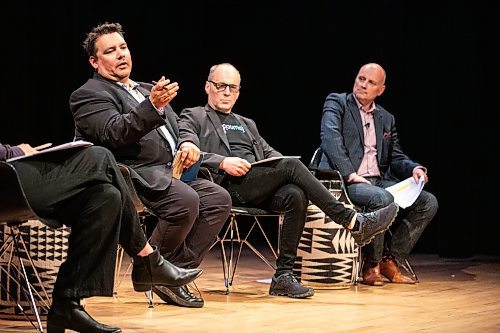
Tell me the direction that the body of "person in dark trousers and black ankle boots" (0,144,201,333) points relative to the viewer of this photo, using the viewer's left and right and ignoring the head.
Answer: facing to the right of the viewer

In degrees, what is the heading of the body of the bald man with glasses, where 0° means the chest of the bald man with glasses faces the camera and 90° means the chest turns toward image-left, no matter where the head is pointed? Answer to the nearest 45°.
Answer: approximately 315°

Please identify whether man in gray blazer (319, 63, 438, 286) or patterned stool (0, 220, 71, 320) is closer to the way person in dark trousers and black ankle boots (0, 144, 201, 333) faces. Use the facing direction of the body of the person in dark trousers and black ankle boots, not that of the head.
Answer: the man in gray blazer

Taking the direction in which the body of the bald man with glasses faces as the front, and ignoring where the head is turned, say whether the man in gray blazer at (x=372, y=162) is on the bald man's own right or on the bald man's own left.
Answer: on the bald man's own left

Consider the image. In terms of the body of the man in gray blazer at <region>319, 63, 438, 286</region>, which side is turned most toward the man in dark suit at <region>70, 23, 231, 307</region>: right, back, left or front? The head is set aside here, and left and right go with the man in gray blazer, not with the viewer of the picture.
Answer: right

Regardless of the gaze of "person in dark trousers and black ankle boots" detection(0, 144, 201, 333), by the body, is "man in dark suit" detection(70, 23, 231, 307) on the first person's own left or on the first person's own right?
on the first person's own left

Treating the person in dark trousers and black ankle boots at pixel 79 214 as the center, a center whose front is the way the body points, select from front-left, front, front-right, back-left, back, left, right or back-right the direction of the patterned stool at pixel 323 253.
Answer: front-left

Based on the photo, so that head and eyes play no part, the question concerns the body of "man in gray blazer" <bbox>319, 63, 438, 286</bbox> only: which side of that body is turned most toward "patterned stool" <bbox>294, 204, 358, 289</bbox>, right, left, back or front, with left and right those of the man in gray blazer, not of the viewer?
right

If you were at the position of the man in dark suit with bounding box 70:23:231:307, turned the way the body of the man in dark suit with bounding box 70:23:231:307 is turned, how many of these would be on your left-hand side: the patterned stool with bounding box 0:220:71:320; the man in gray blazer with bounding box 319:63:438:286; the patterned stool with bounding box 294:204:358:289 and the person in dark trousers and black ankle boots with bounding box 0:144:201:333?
2

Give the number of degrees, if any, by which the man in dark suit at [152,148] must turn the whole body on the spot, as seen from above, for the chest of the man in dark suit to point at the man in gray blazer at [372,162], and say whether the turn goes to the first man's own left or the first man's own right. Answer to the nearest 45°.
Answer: approximately 90° to the first man's own left
